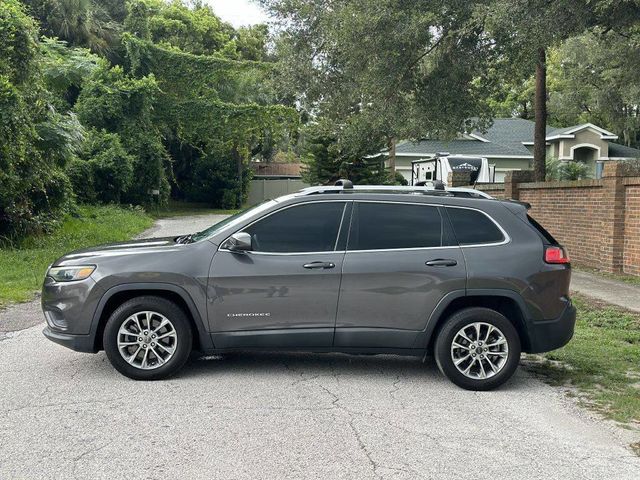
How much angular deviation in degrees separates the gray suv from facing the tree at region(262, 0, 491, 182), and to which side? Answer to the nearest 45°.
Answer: approximately 90° to its right

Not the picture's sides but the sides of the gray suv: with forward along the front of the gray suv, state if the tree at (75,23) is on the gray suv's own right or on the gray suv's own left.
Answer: on the gray suv's own right

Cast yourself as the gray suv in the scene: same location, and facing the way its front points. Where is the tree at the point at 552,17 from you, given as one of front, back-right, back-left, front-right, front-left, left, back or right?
back-right

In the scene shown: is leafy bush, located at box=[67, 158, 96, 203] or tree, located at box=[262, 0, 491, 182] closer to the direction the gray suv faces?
the leafy bush

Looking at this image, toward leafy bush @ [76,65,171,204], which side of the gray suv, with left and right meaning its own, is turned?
right

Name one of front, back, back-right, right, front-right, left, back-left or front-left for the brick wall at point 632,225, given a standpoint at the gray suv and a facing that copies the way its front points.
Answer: back-right

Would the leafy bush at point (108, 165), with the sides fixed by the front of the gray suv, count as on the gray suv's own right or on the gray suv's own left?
on the gray suv's own right

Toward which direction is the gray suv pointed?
to the viewer's left
